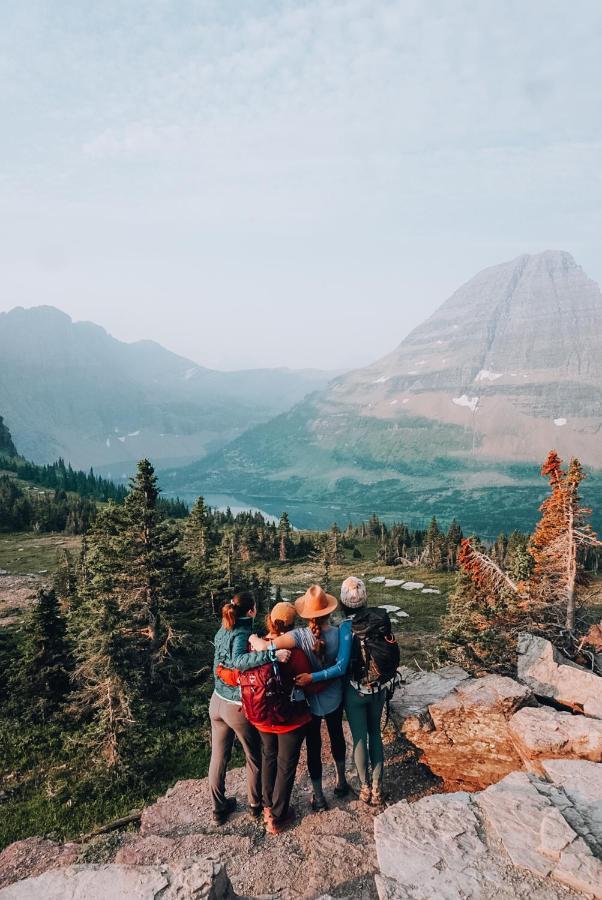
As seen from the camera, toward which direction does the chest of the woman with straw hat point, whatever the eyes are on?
away from the camera

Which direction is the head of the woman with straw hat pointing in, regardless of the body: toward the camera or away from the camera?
away from the camera

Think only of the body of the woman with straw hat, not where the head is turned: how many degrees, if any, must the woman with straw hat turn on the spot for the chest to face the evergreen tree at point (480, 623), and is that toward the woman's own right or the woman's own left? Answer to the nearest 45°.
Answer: approximately 45° to the woman's own right

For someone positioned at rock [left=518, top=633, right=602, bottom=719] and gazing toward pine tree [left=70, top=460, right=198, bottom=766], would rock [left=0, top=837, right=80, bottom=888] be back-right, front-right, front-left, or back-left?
front-left

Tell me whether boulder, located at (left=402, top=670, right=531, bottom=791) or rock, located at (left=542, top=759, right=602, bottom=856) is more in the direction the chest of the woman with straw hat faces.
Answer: the boulder

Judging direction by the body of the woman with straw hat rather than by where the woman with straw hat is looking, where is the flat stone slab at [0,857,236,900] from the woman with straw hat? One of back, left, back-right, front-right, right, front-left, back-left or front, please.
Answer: back-left

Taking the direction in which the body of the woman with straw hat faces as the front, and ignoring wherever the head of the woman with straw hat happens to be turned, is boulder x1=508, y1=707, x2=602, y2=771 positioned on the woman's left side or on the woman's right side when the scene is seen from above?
on the woman's right side

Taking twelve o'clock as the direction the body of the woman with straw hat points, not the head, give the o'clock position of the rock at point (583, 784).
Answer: The rock is roughly at 3 o'clock from the woman with straw hat.

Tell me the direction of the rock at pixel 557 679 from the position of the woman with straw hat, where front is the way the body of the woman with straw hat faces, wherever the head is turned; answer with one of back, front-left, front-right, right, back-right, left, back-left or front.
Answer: front-right

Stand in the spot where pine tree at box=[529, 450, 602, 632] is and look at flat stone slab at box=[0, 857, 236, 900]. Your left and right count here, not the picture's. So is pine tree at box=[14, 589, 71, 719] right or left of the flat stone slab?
right

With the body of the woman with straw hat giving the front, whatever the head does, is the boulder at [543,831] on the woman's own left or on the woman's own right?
on the woman's own right
